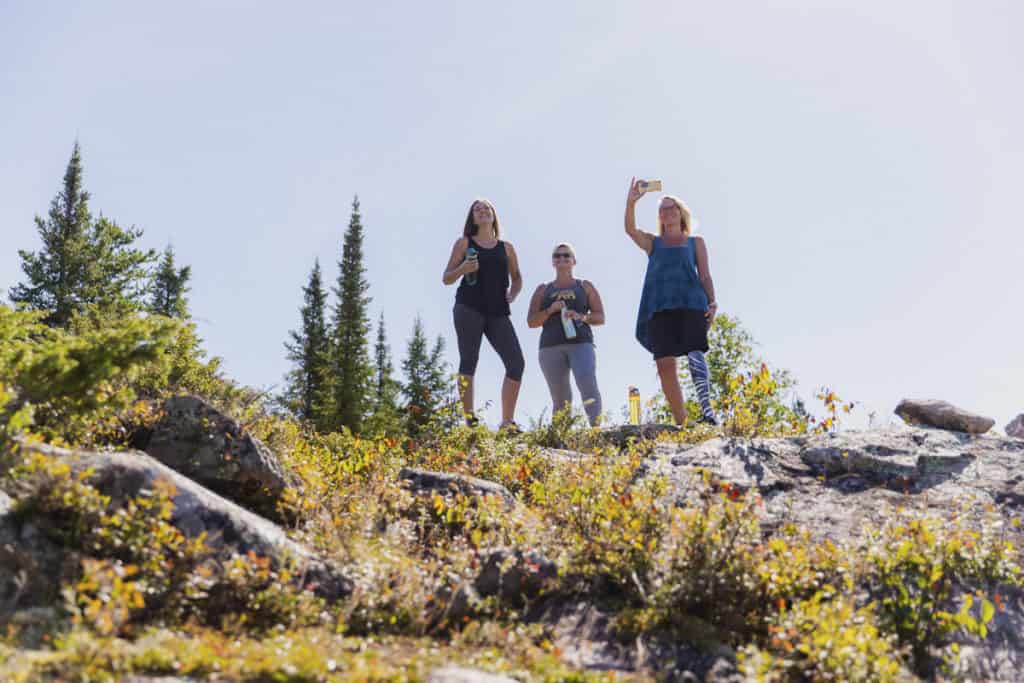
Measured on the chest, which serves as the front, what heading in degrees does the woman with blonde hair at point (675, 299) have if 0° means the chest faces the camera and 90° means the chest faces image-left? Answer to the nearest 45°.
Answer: approximately 0°

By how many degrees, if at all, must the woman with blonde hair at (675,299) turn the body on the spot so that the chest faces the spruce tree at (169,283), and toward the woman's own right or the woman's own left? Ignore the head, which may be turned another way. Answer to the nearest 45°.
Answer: approximately 135° to the woman's own right

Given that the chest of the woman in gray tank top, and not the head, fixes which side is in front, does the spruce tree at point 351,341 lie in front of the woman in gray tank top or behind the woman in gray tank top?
behind

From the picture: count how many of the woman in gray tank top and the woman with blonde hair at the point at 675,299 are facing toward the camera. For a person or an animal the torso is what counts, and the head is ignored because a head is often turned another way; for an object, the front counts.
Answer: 2

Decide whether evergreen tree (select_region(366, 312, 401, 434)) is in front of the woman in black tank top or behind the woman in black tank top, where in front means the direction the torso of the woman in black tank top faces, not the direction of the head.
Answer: behind
